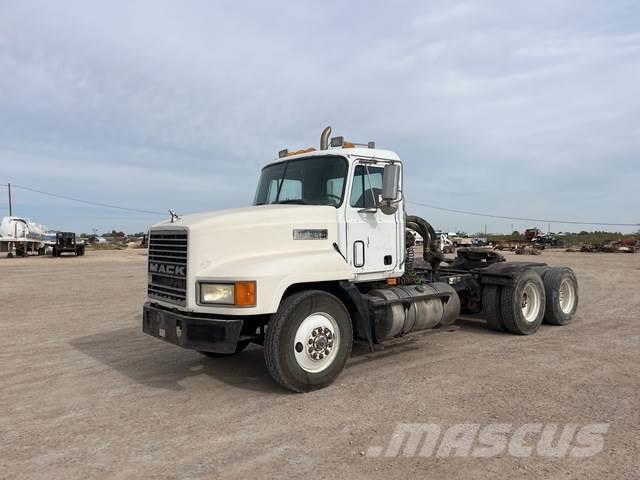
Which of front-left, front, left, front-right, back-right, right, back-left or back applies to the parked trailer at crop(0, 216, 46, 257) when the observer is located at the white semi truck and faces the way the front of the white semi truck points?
right

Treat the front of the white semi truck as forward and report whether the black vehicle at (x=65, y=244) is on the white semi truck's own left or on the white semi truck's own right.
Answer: on the white semi truck's own right

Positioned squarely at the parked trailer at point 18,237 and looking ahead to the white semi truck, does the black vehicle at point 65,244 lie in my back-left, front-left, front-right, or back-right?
front-left

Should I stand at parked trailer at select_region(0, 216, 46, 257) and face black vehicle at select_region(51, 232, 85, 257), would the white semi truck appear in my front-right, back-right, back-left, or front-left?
front-right

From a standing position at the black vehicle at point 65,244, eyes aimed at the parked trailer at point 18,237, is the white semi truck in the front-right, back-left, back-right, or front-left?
back-left
